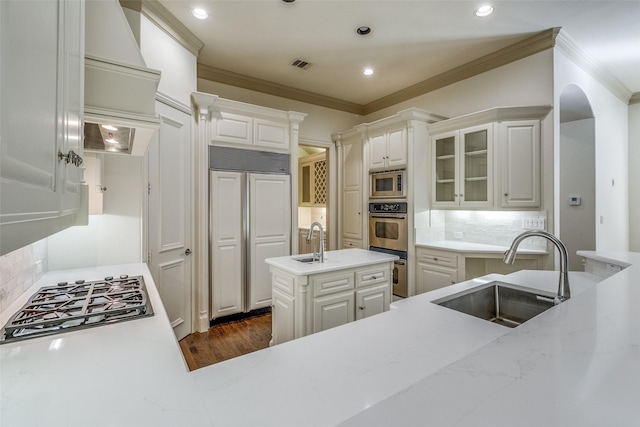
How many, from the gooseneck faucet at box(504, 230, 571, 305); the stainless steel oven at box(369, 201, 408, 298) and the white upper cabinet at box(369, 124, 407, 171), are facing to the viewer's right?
0

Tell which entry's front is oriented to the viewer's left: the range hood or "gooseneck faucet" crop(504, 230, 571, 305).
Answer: the gooseneck faucet

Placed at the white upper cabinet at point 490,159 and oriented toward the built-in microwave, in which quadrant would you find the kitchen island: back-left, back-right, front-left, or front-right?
front-left

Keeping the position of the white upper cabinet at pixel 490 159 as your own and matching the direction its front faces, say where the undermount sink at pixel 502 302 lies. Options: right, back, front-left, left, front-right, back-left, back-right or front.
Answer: front-left

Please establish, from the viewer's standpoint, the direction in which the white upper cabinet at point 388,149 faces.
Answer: facing the viewer and to the left of the viewer

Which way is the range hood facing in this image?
to the viewer's right

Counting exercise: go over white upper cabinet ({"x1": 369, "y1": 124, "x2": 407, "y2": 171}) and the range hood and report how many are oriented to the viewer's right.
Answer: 1

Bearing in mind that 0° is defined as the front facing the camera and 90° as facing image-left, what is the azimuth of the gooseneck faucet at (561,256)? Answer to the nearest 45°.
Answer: approximately 90°

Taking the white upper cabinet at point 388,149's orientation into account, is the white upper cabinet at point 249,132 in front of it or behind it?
in front
